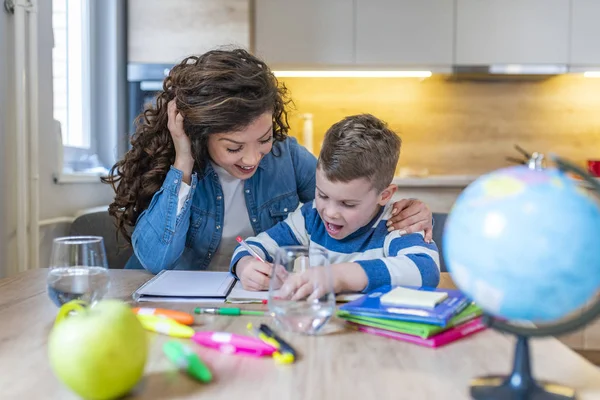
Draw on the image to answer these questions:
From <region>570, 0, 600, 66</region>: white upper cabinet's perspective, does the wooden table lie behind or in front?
in front

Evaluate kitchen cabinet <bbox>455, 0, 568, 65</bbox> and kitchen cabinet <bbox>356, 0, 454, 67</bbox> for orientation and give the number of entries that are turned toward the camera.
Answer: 2

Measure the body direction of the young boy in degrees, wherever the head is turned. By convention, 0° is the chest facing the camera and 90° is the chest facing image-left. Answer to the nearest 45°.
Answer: approximately 45°

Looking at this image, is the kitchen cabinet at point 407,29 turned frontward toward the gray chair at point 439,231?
yes

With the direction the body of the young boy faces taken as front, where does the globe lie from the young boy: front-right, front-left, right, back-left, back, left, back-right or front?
front-left

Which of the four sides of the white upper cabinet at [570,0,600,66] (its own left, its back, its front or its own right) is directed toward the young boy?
front

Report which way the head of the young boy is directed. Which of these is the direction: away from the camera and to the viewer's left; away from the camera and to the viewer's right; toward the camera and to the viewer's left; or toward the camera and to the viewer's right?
toward the camera and to the viewer's left

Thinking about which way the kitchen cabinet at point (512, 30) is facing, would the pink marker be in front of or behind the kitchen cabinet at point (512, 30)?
in front

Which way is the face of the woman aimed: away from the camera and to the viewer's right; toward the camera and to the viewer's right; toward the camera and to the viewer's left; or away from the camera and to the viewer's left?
toward the camera and to the viewer's right

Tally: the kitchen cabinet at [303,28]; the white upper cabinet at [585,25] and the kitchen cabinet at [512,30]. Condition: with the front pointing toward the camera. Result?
3

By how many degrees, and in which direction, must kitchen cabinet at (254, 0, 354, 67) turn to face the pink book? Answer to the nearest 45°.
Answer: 0° — it already faces it

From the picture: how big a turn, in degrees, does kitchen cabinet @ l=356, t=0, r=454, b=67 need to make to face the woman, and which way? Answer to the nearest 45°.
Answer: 0° — it already faces them
